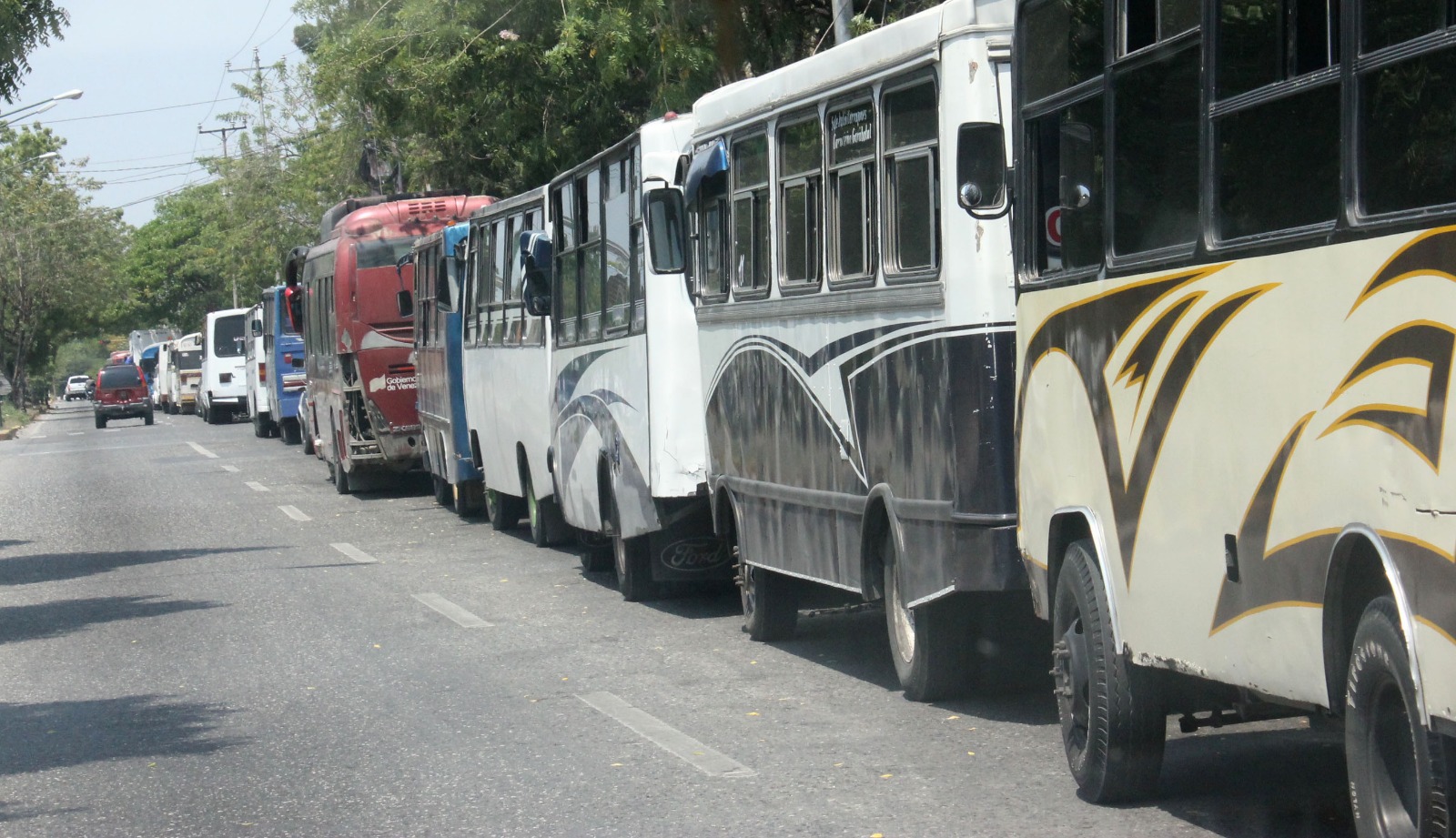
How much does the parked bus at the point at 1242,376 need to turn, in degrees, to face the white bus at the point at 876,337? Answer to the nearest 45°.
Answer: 0° — it already faces it

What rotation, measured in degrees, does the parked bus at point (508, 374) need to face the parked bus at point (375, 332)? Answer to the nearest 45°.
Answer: approximately 45° to its right

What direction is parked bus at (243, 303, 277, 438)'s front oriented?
away from the camera

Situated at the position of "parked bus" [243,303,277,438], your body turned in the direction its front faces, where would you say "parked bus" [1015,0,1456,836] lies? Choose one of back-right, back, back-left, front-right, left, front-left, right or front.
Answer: back

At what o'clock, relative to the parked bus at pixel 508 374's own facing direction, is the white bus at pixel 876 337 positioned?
The white bus is roughly at 7 o'clock from the parked bus.

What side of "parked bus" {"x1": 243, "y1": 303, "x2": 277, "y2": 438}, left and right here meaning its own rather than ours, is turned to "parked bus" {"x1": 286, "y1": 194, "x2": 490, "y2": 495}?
back

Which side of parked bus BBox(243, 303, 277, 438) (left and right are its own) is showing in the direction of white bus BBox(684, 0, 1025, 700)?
back

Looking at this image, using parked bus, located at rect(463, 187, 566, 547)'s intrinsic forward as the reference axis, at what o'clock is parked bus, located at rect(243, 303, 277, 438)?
parked bus, located at rect(243, 303, 277, 438) is roughly at 1 o'clock from parked bus, located at rect(463, 187, 566, 547).

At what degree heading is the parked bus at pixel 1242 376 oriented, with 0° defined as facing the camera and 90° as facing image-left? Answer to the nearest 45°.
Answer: approximately 135°

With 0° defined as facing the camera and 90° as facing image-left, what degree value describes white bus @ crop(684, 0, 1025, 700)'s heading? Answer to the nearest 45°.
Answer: approximately 135°
